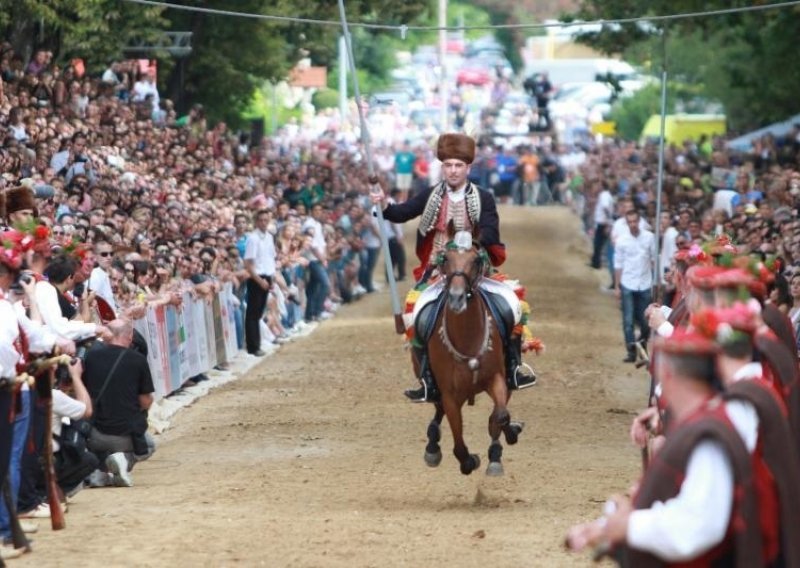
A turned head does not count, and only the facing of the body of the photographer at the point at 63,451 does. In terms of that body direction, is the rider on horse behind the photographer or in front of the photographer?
in front

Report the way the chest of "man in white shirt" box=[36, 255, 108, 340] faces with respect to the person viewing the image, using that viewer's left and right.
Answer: facing to the right of the viewer

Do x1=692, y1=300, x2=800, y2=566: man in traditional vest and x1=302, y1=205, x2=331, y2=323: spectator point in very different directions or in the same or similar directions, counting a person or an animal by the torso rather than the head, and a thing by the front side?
very different directions

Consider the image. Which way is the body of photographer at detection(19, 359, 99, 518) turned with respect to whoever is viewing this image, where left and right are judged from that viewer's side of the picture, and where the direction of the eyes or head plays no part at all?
facing to the right of the viewer

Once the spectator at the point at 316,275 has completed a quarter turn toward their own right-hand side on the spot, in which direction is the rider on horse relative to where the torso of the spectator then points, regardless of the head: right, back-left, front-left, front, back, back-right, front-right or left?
front-left

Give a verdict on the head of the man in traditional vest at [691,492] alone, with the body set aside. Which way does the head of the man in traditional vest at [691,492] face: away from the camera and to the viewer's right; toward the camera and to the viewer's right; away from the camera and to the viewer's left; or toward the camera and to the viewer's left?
away from the camera and to the viewer's left

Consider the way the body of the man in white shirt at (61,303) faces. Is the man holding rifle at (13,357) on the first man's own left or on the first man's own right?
on the first man's own right

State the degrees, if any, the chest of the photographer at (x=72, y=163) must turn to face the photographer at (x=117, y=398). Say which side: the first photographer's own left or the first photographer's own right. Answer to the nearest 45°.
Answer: approximately 45° to the first photographer's own right

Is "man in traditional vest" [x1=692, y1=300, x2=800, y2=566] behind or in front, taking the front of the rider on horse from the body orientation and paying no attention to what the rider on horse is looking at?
in front

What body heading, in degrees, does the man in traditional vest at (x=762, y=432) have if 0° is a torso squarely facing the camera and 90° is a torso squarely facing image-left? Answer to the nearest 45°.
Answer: approximately 135°

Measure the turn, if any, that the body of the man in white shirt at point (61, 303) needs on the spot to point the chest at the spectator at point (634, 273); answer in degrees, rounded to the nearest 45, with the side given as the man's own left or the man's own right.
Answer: approximately 45° to the man's own left

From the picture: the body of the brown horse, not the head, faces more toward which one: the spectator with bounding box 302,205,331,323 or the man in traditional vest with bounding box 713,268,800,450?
the man in traditional vest
